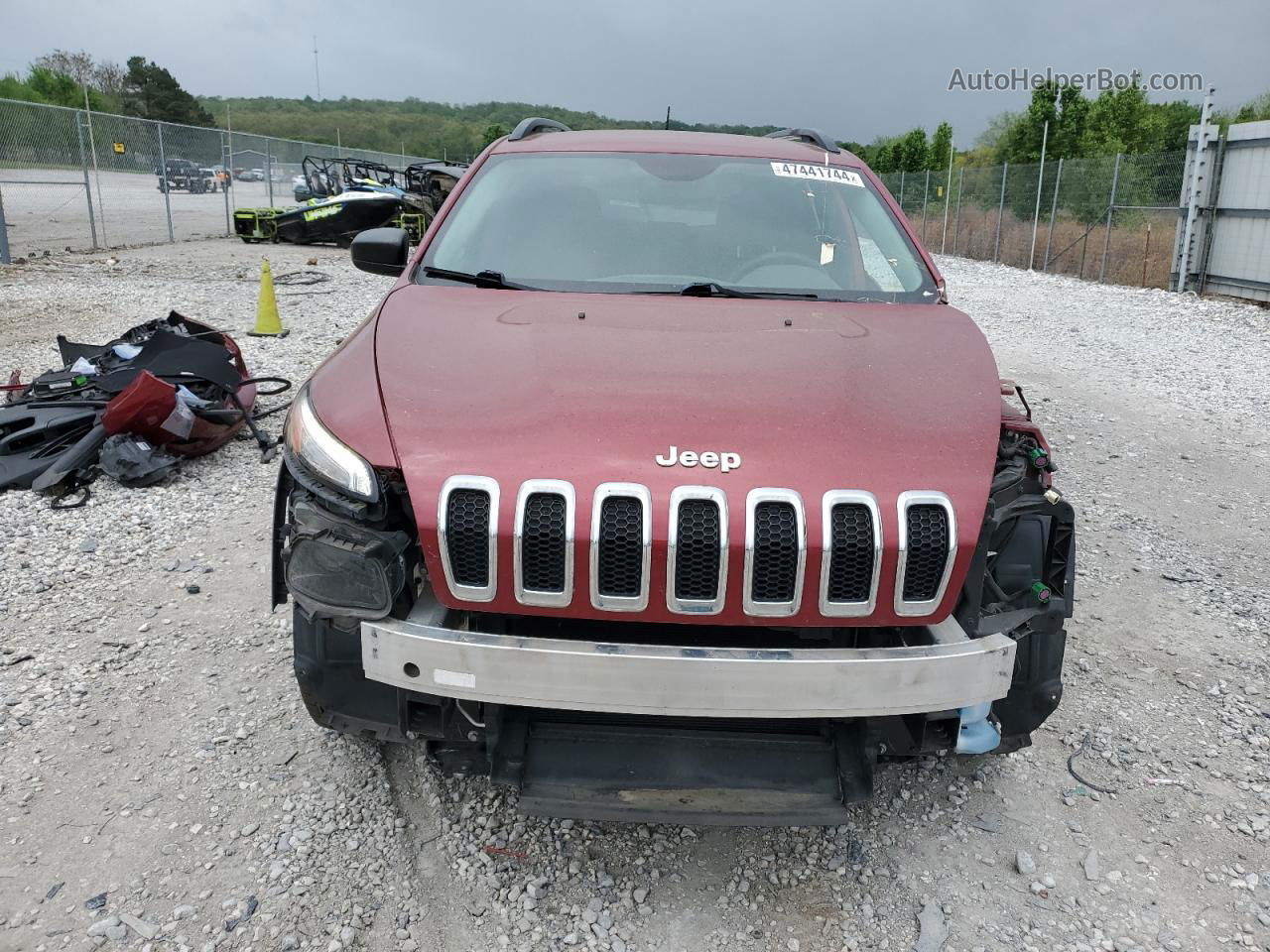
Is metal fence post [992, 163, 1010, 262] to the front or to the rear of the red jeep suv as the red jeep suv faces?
to the rear

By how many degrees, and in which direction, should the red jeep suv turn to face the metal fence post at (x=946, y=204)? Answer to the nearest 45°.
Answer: approximately 180°

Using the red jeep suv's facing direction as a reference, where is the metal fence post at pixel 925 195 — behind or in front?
behind

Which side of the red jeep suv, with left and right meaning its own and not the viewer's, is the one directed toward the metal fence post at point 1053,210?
back

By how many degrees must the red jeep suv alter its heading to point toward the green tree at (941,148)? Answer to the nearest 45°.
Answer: approximately 180°

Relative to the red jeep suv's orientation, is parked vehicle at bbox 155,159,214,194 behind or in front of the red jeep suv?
behind

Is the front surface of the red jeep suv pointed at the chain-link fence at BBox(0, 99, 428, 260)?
no

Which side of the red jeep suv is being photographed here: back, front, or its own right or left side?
front

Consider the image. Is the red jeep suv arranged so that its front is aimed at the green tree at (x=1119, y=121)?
no

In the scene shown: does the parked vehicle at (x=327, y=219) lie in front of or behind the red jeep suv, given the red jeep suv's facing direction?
behind

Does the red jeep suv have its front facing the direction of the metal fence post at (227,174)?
no
